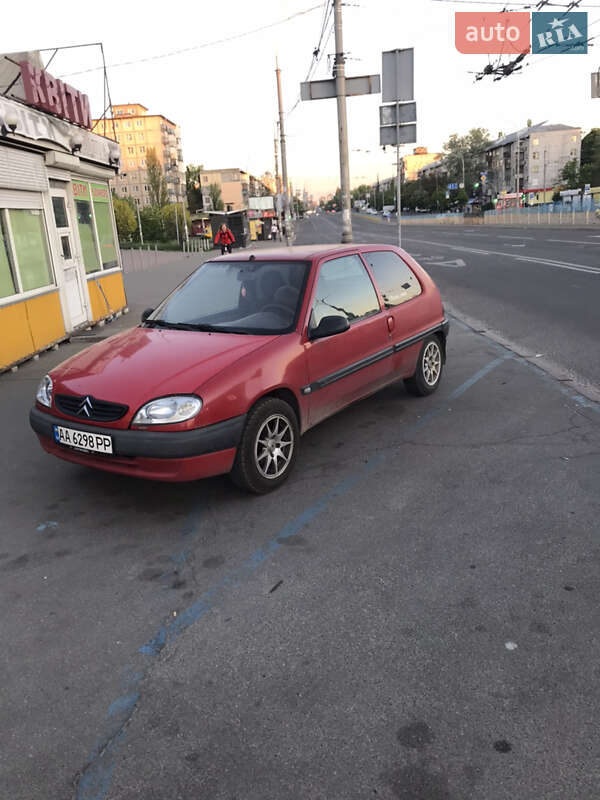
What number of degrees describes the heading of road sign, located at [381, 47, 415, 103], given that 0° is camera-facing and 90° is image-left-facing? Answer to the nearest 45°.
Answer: approximately 180°

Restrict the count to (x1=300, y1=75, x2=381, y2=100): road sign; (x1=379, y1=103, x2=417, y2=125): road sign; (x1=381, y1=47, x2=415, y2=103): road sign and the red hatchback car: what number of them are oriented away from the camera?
3

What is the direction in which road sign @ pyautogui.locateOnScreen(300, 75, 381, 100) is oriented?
away from the camera

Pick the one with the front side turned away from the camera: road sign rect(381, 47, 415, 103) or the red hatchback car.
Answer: the road sign

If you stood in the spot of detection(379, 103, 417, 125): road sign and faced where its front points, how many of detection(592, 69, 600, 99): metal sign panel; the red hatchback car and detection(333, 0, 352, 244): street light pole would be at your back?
1

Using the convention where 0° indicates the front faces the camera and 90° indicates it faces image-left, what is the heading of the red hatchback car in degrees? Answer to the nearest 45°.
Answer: approximately 45°

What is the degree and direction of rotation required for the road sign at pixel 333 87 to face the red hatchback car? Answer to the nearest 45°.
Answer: approximately 180°

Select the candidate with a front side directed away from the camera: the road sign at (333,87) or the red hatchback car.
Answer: the road sign

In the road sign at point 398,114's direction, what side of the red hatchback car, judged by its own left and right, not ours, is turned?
back

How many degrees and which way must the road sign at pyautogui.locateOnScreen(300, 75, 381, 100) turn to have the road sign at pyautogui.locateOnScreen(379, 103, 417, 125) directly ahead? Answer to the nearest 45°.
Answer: approximately 135° to its right

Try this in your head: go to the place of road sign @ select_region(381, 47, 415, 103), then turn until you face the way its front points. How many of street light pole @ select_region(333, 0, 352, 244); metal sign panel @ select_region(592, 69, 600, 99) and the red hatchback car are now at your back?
1

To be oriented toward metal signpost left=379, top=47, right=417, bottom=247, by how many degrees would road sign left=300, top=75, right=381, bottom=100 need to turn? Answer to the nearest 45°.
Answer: approximately 135° to its right

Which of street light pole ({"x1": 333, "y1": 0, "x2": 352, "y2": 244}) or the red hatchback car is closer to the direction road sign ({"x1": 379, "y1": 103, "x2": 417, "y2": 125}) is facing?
the street light pole

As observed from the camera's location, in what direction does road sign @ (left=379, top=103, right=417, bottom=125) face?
facing away from the viewer

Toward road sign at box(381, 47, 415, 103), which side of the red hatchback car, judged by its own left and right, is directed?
back
